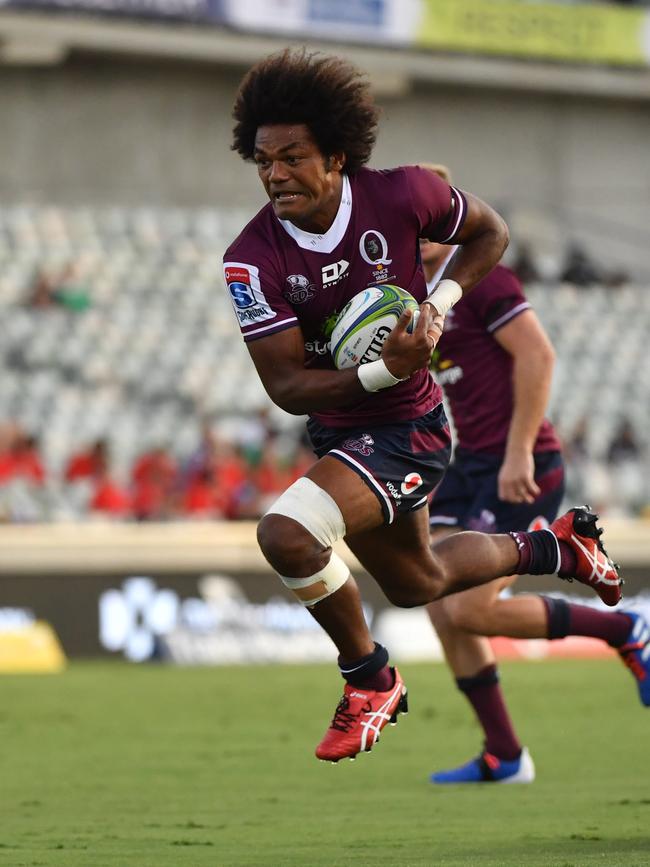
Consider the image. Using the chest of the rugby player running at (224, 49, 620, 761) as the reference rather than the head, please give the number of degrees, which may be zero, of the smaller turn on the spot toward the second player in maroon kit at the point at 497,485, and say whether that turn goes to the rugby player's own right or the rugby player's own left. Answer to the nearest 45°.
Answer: approximately 180°

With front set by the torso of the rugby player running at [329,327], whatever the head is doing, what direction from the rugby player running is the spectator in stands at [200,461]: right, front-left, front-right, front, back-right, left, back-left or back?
back-right

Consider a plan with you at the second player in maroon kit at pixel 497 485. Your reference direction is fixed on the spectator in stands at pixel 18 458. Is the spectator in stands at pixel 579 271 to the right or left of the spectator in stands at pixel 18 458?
right

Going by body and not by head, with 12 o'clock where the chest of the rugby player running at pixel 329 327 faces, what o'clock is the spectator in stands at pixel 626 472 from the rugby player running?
The spectator in stands is roughly at 5 o'clock from the rugby player running.

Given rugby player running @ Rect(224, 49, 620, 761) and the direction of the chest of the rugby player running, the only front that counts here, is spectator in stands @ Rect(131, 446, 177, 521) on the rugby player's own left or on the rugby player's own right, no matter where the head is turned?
on the rugby player's own right

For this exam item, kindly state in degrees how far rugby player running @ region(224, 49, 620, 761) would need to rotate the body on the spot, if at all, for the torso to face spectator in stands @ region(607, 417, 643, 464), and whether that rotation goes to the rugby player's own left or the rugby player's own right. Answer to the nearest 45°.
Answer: approximately 135° to the rugby player's own right

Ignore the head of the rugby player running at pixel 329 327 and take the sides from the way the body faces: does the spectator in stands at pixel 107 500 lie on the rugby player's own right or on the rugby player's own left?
on the rugby player's own right

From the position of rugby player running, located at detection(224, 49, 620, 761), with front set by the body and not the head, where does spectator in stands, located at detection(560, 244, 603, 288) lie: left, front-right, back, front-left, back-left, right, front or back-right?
back-right

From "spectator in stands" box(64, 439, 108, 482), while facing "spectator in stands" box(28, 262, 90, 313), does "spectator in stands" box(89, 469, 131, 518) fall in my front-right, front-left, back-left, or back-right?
back-right

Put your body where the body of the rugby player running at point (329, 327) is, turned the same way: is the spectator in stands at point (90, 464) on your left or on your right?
on your right

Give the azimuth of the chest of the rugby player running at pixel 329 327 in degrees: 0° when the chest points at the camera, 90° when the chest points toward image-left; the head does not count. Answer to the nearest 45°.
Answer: approximately 45°

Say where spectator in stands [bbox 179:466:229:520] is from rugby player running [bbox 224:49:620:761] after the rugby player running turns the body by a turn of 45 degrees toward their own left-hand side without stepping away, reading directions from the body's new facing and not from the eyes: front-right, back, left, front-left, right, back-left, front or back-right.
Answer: back
